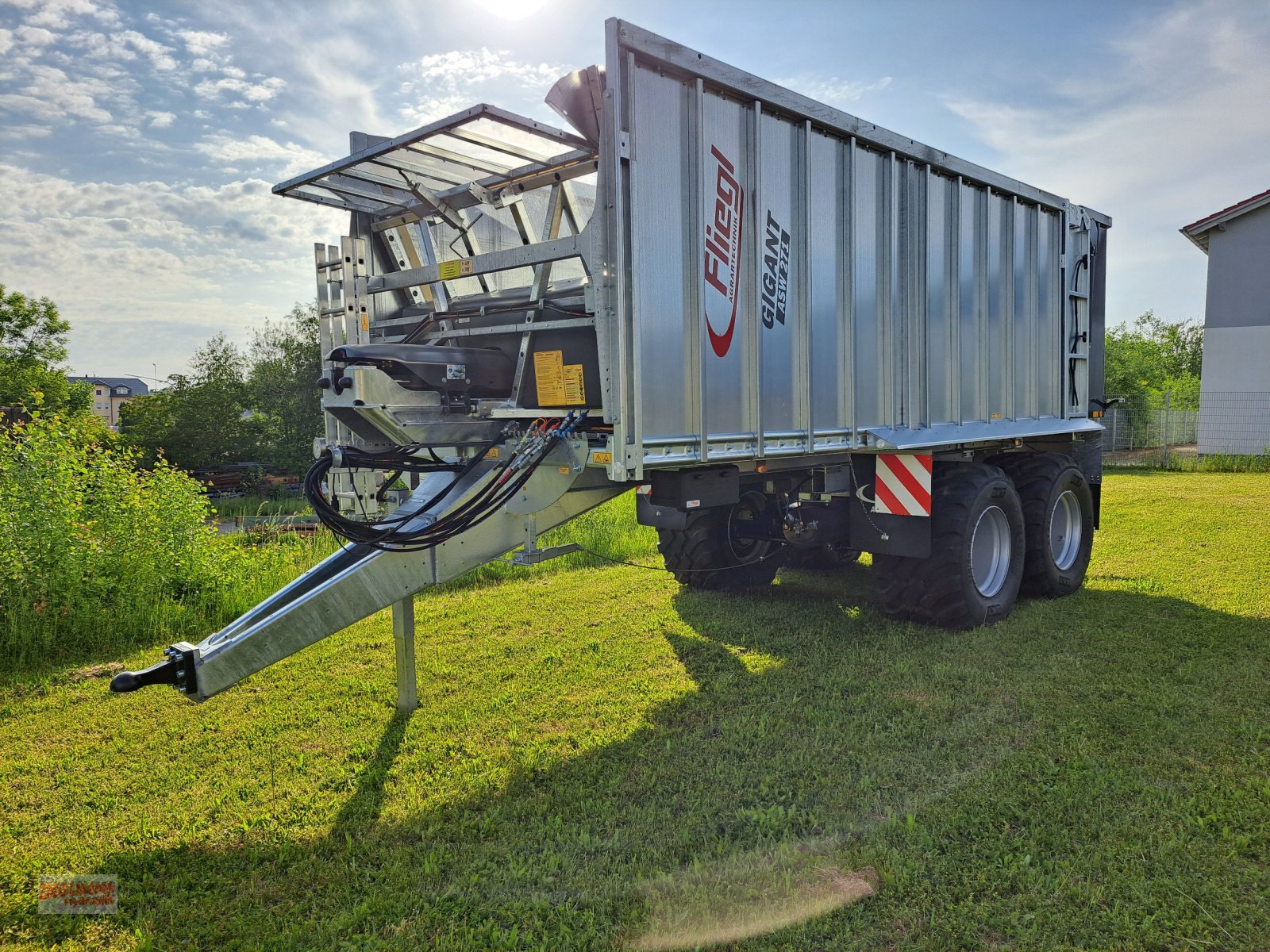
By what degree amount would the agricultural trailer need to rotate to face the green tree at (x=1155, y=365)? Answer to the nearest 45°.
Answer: approximately 180°

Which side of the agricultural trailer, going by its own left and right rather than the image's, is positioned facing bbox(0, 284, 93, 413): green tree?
right

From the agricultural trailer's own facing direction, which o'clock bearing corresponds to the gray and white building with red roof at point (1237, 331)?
The gray and white building with red roof is roughly at 6 o'clock from the agricultural trailer.

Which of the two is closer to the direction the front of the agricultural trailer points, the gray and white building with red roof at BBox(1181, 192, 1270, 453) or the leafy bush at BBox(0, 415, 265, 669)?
the leafy bush

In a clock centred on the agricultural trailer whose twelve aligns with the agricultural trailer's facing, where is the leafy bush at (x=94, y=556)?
The leafy bush is roughly at 2 o'clock from the agricultural trailer.

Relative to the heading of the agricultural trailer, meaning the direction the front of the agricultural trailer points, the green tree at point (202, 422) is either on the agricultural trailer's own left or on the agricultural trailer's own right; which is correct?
on the agricultural trailer's own right

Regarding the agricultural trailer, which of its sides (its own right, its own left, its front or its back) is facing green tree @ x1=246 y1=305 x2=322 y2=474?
right

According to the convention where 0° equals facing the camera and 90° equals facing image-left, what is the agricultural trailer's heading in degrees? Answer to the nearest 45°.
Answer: approximately 45°

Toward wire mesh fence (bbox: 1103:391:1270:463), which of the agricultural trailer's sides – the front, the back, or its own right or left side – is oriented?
back

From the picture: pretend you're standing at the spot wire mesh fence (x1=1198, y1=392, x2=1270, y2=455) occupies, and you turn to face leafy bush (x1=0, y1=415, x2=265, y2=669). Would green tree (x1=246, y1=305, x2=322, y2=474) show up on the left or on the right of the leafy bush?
right

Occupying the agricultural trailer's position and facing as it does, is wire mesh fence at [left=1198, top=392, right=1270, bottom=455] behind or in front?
behind
